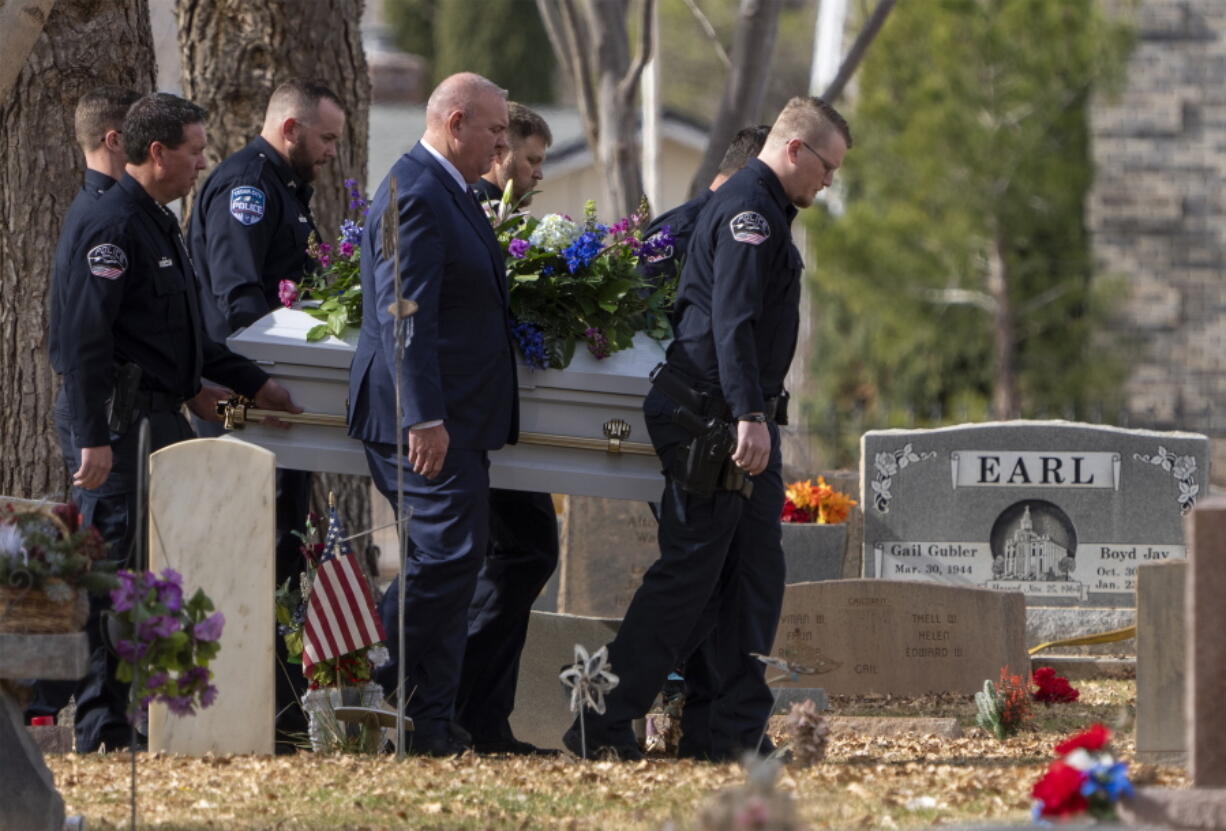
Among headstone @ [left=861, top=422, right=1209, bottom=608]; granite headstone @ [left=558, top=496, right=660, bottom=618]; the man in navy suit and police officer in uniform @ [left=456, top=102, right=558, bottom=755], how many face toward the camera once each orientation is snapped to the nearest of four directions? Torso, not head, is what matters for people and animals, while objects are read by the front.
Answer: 2

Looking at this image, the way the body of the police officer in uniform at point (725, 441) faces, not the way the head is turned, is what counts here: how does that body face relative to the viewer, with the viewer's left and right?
facing to the right of the viewer

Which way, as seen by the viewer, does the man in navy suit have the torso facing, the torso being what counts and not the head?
to the viewer's right

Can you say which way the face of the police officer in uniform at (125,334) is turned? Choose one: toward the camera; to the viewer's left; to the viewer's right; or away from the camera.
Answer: to the viewer's right

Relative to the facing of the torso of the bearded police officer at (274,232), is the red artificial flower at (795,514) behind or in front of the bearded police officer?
in front

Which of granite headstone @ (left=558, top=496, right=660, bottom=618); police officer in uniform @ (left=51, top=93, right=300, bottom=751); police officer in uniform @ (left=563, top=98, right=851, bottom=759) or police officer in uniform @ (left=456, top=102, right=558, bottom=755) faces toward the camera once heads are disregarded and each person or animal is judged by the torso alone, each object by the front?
the granite headstone

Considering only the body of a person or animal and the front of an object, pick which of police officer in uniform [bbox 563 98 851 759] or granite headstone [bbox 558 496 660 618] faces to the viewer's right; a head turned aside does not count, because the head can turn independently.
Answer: the police officer in uniform

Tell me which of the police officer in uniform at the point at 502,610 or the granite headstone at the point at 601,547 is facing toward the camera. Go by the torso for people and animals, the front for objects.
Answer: the granite headstone

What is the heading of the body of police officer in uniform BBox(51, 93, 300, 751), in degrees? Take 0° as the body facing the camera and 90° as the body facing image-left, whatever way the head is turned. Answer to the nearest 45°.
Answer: approximately 270°

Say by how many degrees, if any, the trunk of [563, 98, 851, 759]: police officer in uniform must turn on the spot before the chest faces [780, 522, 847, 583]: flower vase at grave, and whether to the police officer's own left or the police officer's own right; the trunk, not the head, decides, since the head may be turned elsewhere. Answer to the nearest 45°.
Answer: approximately 90° to the police officer's own left

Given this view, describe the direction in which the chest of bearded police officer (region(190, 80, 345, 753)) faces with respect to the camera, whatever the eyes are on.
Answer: to the viewer's right

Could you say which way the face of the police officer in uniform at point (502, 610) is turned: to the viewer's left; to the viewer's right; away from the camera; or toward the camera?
to the viewer's right

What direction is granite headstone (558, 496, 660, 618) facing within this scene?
toward the camera

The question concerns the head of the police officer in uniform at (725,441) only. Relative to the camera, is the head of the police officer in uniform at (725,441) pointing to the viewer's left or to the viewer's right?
to the viewer's right

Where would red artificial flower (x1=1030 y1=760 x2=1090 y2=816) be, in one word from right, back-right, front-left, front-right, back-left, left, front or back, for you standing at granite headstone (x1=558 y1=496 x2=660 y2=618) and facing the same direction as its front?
front

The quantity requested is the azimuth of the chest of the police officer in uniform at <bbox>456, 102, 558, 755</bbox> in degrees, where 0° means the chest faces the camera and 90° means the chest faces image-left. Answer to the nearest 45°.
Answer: approximately 270°

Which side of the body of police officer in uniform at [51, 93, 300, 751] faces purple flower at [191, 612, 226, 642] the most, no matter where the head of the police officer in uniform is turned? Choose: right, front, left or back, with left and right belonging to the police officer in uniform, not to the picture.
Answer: right

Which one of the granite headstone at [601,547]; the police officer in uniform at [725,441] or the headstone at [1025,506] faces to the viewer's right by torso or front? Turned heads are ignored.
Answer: the police officer in uniform
